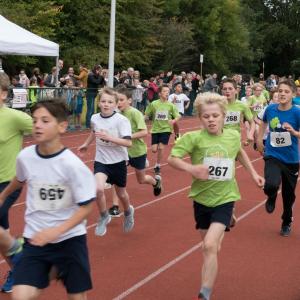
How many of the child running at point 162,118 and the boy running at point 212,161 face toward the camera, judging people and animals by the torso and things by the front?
2

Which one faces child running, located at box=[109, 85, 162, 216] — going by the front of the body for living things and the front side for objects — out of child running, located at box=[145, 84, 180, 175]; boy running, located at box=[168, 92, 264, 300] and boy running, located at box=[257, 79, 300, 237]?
child running, located at box=[145, 84, 180, 175]

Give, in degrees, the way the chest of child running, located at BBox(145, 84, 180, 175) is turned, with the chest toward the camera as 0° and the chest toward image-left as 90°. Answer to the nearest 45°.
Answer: approximately 0°

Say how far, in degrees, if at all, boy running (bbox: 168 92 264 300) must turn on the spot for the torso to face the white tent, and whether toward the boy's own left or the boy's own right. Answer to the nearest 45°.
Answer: approximately 135° to the boy's own right

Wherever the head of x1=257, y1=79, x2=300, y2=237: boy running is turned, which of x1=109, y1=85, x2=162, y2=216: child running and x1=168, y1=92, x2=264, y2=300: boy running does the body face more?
the boy running

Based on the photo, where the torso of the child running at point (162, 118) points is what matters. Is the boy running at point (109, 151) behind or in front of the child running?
in front

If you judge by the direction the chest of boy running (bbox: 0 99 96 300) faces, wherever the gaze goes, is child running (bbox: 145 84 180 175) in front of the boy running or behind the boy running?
behind
